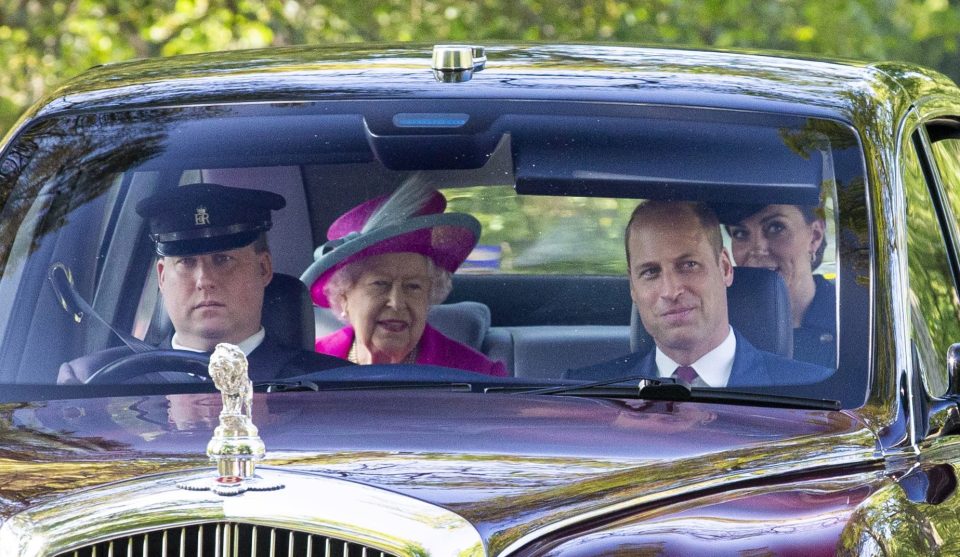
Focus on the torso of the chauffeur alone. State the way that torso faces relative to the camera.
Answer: toward the camera

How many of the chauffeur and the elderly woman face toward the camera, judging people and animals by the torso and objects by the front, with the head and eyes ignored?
2

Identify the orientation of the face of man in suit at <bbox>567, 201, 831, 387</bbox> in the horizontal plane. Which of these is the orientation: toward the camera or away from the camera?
toward the camera

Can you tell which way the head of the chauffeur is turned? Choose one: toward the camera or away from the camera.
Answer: toward the camera

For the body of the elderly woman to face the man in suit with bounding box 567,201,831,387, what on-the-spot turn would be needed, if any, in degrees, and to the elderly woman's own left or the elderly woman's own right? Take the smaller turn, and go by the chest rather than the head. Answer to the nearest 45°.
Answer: approximately 45° to the elderly woman's own left

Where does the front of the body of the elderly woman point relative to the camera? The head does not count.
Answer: toward the camera

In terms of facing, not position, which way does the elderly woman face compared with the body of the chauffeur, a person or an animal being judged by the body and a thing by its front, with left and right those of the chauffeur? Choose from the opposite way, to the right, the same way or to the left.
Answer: the same way

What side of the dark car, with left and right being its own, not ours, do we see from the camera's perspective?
front
